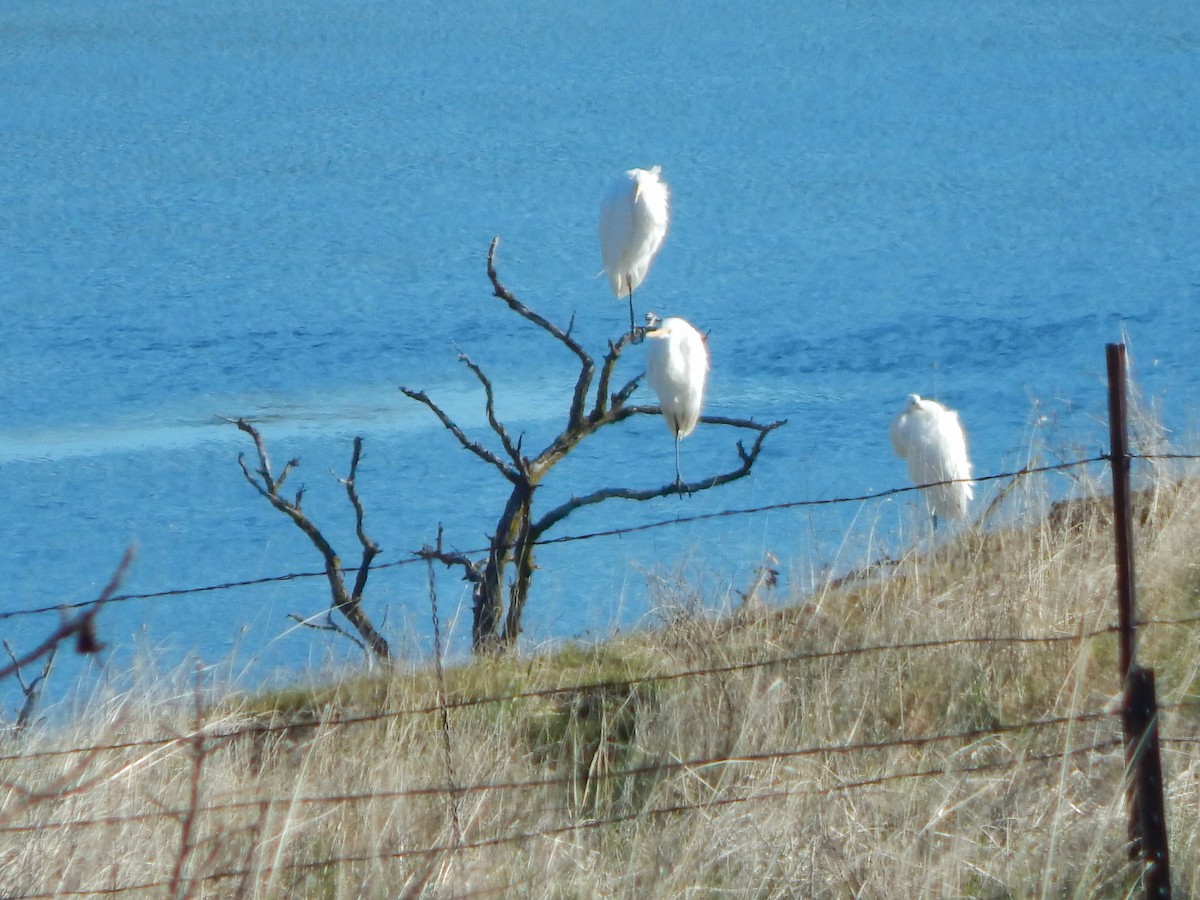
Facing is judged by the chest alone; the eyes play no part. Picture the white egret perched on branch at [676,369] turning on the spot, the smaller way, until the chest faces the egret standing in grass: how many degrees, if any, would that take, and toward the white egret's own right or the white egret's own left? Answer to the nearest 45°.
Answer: approximately 135° to the white egret's own left

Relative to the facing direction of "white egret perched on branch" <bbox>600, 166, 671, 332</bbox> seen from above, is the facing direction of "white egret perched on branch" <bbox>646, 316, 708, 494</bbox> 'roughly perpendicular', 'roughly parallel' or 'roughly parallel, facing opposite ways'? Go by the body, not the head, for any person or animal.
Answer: roughly perpendicular
